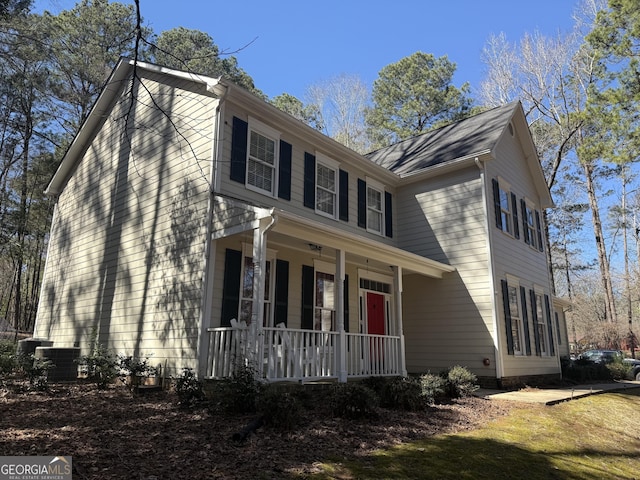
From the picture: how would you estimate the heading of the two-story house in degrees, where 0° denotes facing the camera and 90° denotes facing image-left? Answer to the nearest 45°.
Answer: approximately 315°

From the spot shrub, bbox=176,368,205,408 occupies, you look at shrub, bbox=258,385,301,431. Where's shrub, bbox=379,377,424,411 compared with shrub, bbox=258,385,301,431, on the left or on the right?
left

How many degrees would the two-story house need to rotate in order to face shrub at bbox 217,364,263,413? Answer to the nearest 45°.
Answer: approximately 45° to its right

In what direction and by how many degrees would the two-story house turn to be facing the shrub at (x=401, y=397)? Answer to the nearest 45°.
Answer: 0° — it already faces it

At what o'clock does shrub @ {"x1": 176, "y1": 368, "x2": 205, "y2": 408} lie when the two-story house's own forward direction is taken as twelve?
The shrub is roughly at 2 o'clock from the two-story house.

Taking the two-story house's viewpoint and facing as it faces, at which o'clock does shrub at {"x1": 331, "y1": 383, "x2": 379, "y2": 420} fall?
The shrub is roughly at 1 o'clock from the two-story house.

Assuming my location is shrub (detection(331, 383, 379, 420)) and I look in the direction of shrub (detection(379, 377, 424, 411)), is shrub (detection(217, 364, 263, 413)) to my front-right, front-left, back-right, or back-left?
back-left
